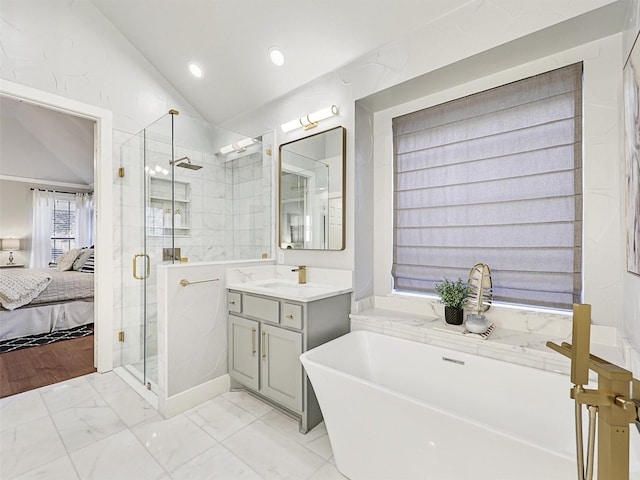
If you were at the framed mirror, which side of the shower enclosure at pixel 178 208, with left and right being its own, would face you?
left

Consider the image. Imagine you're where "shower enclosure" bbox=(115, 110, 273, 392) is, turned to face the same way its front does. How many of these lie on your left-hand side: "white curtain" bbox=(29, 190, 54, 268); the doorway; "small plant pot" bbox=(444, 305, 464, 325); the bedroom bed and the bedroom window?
1

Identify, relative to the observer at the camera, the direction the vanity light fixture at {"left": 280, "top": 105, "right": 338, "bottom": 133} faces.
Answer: facing the viewer and to the left of the viewer

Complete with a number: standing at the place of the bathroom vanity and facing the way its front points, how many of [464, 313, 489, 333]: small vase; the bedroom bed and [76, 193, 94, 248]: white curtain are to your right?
2

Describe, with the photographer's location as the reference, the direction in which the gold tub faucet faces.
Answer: facing away from the viewer and to the left of the viewer

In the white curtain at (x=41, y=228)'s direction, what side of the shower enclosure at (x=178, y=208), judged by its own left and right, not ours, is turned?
right

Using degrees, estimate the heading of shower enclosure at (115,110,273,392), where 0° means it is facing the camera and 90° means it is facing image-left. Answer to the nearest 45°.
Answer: approximately 45°

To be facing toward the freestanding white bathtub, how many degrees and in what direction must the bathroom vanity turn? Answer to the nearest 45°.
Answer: approximately 90° to its left

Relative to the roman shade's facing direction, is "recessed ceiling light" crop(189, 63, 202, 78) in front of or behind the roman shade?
in front

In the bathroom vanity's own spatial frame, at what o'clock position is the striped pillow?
The striped pillow is roughly at 3 o'clock from the bathroom vanity.

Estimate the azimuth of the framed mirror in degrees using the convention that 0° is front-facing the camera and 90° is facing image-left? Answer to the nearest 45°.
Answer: approximately 45°
